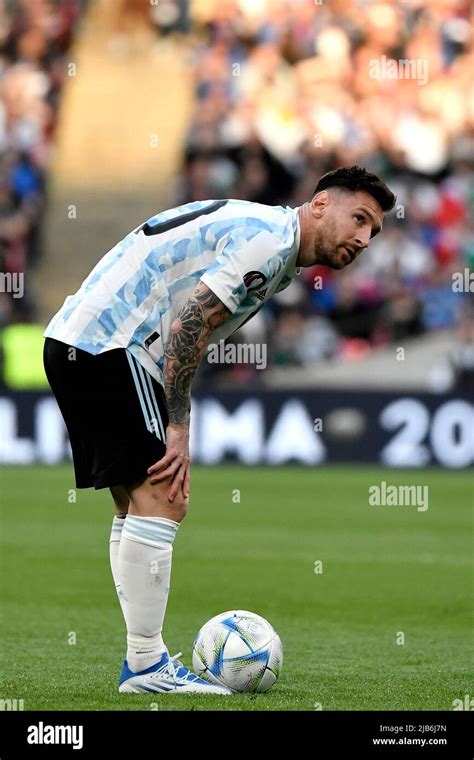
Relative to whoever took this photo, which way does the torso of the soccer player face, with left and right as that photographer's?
facing to the right of the viewer

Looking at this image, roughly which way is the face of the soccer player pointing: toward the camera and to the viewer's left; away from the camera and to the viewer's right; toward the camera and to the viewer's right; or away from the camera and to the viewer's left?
toward the camera and to the viewer's right
